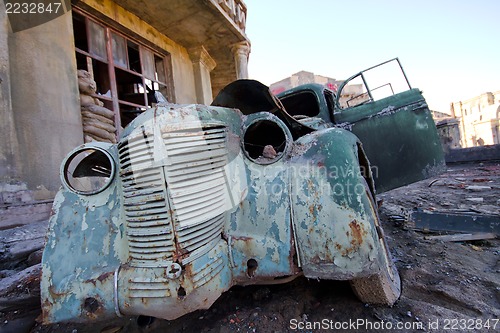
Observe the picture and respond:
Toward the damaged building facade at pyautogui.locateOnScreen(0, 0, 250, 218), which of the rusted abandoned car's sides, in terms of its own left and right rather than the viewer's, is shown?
right

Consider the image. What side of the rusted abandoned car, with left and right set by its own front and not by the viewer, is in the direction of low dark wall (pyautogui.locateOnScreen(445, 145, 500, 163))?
back

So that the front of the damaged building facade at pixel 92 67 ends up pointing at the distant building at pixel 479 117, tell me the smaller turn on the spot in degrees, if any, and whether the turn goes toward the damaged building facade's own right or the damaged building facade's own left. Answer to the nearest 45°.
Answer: approximately 45° to the damaged building facade's own left

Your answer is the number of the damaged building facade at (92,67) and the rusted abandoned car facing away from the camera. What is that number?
0

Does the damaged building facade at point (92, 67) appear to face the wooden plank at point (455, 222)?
yes

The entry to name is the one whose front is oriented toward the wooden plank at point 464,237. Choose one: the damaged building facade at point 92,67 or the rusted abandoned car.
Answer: the damaged building facade

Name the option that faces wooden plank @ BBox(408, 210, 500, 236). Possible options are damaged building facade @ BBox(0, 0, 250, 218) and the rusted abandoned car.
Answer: the damaged building facade

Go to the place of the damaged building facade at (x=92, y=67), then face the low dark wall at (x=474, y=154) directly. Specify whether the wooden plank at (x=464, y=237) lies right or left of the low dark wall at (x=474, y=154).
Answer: right

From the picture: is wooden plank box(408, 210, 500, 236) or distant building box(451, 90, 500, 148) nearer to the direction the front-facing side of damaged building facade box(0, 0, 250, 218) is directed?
the wooden plank

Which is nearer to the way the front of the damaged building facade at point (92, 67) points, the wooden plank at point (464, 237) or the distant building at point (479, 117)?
the wooden plank

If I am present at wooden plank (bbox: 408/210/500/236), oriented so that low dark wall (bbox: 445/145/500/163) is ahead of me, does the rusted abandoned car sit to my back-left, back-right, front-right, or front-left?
back-left

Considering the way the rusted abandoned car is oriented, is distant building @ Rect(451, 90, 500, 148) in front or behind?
behind

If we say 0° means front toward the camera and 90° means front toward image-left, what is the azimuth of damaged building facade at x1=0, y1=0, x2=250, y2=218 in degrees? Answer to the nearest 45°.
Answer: approximately 315°

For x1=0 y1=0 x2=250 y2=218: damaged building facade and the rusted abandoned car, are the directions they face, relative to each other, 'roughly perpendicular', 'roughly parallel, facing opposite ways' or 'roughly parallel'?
roughly perpendicular

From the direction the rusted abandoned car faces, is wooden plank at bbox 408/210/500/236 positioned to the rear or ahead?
to the rear
